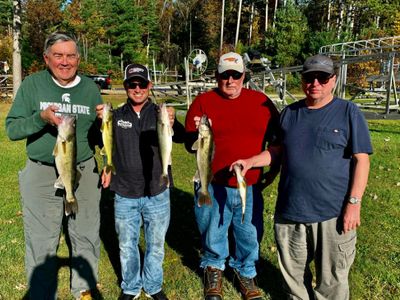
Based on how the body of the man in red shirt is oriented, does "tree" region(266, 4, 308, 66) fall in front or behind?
behind

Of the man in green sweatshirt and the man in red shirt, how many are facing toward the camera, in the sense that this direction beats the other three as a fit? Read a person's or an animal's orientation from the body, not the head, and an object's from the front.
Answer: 2

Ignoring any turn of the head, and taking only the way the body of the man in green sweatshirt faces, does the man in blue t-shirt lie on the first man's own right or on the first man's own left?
on the first man's own left

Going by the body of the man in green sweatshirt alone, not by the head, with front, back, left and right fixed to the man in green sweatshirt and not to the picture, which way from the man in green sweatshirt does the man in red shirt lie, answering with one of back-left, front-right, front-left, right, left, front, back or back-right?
left

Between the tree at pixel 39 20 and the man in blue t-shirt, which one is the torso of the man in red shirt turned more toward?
the man in blue t-shirt

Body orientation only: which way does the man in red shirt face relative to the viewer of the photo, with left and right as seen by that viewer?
facing the viewer

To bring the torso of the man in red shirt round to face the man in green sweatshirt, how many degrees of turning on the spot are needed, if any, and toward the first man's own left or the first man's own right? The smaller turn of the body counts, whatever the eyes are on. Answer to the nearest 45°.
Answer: approximately 90° to the first man's own right

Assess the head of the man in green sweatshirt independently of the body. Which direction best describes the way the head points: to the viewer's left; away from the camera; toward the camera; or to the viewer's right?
toward the camera

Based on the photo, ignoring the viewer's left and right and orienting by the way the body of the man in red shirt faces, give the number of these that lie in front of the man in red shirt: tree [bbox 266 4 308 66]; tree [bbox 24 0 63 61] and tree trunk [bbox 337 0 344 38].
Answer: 0

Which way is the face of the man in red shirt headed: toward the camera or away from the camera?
toward the camera

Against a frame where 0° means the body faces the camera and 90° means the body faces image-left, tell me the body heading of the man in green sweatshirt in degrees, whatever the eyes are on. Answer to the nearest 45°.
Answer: approximately 0°

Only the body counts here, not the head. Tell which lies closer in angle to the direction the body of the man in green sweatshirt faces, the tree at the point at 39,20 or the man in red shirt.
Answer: the man in red shirt

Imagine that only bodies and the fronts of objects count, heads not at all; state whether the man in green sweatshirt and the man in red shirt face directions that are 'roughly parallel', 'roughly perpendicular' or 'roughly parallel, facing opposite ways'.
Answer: roughly parallel

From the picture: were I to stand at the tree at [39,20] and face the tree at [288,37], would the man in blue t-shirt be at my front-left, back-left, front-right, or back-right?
front-right

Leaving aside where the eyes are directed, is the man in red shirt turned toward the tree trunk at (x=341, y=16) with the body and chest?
no

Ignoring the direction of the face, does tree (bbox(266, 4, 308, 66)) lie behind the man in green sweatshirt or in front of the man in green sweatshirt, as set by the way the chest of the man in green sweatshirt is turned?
behind
